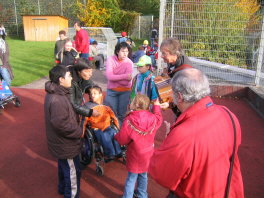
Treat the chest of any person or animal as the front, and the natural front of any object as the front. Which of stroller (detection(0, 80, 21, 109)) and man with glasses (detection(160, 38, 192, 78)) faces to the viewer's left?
the man with glasses

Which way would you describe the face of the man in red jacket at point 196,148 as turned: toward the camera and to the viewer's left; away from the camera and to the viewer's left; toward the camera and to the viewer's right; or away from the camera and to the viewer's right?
away from the camera and to the viewer's left

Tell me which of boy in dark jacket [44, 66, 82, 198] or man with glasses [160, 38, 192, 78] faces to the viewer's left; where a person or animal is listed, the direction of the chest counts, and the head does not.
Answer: the man with glasses

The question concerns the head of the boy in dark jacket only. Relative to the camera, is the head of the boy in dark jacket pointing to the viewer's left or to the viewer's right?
to the viewer's right

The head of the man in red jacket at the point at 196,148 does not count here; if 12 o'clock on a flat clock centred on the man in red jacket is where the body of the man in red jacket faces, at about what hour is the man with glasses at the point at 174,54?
The man with glasses is roughly at 1 o'clock from the man in red jacket.

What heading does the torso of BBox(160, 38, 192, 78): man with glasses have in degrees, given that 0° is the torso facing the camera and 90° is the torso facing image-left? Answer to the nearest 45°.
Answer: approximately 90°

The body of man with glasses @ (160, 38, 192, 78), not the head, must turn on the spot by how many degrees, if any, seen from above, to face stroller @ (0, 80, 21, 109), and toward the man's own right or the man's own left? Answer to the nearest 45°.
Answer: approximately 45° to the man's own right

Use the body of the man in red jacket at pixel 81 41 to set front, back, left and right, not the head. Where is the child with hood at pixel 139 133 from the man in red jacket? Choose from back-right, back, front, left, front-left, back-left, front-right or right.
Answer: left

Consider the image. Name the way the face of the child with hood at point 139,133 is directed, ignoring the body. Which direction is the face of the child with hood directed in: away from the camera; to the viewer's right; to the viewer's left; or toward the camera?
away from the camera

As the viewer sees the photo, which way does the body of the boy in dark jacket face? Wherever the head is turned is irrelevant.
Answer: to the viewer's right

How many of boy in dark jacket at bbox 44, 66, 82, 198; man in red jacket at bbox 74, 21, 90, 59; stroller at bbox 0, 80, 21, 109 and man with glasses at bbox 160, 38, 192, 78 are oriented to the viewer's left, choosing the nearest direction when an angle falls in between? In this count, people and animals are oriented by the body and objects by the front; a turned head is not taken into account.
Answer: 2

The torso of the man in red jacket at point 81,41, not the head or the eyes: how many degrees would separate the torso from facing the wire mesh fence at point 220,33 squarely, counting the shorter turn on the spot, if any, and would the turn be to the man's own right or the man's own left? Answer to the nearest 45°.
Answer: approximately 135° to the man's own left
